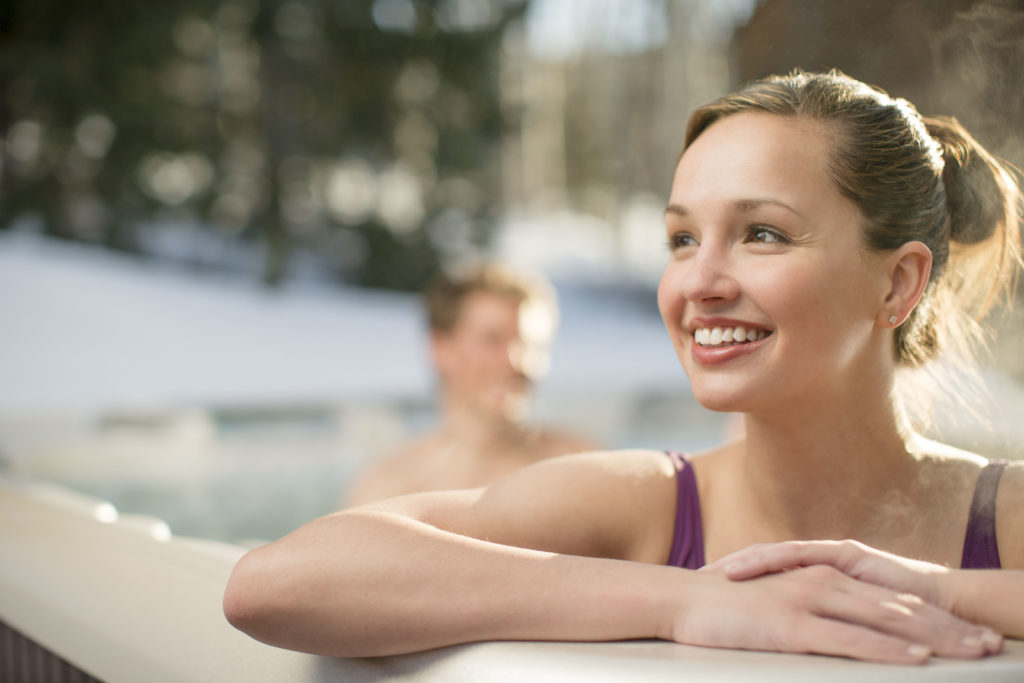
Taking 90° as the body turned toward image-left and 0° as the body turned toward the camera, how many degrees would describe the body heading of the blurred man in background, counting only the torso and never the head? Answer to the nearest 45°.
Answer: approximately 315°

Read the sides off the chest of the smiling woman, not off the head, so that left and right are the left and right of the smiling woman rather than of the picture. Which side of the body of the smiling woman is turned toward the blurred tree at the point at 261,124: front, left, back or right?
back

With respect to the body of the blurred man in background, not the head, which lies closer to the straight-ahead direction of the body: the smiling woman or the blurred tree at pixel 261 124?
the smiling woman

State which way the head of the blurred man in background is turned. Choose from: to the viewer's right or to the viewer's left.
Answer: to the viewer's right

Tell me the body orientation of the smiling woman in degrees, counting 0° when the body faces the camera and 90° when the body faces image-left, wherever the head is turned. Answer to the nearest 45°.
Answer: approximately 0°

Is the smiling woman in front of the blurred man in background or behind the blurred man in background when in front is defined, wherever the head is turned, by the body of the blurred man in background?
in front
